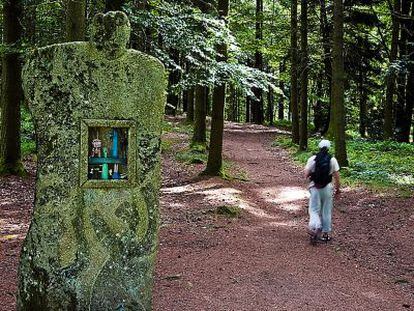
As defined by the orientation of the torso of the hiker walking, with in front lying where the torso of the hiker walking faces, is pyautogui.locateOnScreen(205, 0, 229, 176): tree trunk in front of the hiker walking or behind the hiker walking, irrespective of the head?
in front

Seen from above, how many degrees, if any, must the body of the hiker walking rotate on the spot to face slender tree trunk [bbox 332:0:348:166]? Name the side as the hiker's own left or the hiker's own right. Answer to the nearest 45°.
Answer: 0° — they already face it

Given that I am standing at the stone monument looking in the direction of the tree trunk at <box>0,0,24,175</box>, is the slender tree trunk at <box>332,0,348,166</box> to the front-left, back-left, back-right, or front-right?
front-right

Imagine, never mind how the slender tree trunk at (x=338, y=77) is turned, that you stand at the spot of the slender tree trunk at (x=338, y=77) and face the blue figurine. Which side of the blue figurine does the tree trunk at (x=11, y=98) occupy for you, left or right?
right

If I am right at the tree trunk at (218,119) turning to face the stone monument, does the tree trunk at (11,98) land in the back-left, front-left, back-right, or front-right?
front-right

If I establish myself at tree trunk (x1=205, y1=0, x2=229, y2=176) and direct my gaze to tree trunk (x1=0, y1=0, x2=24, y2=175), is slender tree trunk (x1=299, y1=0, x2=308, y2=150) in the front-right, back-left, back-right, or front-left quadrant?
back-right

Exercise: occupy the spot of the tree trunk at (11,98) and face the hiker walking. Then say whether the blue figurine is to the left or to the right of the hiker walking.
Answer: right

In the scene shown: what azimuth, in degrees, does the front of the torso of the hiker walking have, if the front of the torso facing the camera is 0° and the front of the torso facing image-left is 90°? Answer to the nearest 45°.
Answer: approximately 180°

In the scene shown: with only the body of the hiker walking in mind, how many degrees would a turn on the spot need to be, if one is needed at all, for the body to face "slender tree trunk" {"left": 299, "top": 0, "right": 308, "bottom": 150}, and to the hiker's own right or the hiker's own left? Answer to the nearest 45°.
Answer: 0° — they already face it

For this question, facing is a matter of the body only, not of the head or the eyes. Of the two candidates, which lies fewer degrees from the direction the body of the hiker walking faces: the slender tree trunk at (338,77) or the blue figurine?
the slender tree trunk

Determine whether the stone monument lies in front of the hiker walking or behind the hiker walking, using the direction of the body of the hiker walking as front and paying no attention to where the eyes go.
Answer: behind

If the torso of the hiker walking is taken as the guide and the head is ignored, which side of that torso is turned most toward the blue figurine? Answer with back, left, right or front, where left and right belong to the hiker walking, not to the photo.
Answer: back
